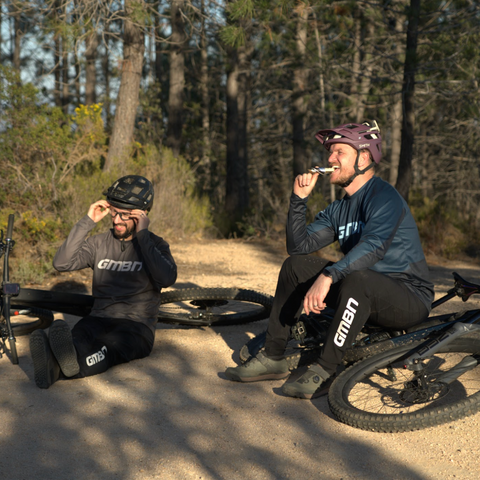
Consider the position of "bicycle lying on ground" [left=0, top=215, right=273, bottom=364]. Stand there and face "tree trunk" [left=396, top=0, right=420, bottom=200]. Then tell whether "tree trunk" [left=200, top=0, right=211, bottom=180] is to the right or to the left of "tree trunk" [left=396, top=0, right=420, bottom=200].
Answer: left

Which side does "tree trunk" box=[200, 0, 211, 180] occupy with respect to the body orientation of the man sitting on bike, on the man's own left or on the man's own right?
on the man's own right

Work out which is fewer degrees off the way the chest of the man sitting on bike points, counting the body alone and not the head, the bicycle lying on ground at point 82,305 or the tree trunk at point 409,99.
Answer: the bicycle lying on ground

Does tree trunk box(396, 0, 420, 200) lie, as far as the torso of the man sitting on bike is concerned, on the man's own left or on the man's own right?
on the man's own right

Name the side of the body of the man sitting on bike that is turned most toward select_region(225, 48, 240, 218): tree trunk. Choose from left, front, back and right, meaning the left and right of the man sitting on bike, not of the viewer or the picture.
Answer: right

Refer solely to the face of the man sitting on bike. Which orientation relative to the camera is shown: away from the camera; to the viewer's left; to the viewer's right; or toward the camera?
to the viewer's left

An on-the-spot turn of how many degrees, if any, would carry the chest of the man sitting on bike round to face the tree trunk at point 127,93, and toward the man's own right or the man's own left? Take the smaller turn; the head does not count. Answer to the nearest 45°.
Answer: approximately 45° to the man's own right

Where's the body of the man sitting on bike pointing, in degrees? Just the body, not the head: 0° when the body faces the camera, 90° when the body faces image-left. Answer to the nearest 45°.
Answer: approximately 90°

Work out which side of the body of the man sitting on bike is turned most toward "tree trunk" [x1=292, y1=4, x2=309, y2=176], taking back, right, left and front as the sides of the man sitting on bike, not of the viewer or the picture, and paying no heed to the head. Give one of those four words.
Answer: right
